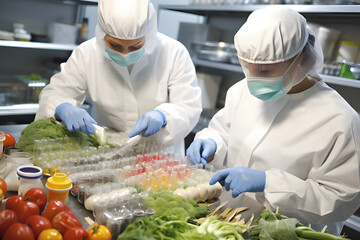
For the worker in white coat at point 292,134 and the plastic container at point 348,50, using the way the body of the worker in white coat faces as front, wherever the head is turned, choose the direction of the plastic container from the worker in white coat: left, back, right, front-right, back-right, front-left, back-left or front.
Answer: back-right

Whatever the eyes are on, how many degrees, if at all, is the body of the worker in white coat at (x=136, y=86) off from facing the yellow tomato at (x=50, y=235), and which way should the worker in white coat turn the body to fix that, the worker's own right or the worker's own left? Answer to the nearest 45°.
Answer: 0° — they already face it

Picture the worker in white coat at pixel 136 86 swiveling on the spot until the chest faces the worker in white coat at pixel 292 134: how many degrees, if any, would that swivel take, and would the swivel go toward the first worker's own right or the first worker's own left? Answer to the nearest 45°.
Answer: approximately 45° to the first worker's own left

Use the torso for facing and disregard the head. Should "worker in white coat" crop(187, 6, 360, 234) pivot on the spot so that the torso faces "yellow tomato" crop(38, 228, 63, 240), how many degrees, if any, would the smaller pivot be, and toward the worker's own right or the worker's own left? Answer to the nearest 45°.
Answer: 0° — they already face it

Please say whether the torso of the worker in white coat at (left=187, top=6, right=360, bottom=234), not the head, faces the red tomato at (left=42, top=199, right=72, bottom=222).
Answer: yes

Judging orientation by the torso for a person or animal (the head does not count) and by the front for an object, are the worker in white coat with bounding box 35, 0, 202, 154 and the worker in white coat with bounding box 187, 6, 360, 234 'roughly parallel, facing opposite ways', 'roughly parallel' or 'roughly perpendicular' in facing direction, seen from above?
roughly perpendicular
